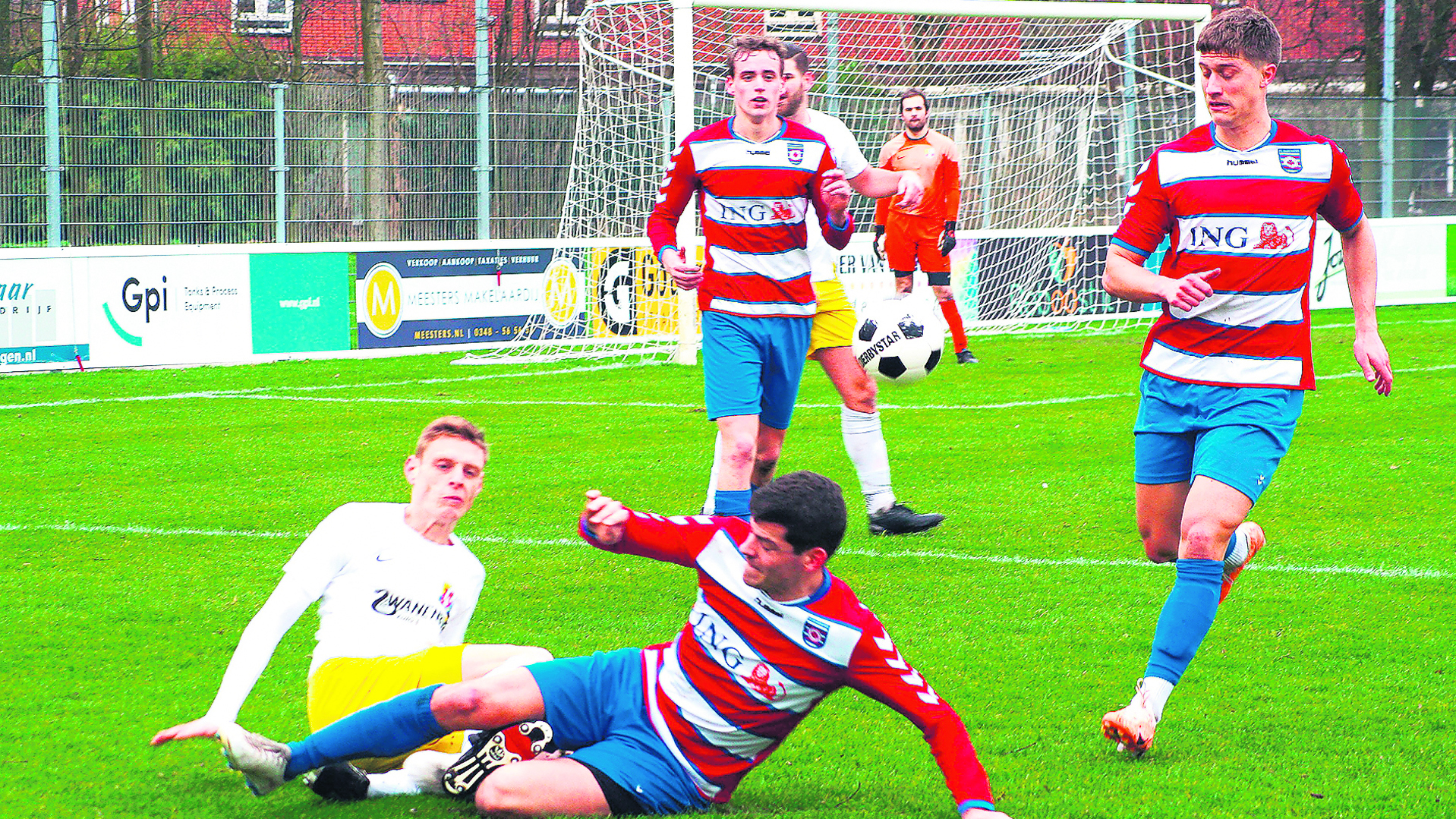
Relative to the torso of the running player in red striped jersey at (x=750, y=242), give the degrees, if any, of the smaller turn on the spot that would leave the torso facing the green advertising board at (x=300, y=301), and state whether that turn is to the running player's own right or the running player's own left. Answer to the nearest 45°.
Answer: approximately 135° to the running player's own right

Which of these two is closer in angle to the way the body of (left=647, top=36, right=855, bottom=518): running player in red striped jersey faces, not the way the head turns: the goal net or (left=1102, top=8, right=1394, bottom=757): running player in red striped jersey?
the running player in red striped jersey

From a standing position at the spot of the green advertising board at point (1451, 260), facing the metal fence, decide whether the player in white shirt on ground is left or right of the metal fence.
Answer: left

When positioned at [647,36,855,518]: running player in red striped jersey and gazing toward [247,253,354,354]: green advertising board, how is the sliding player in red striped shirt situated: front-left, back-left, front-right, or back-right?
back-left

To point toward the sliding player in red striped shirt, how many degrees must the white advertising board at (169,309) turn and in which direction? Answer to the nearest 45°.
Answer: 0° — it already faces them

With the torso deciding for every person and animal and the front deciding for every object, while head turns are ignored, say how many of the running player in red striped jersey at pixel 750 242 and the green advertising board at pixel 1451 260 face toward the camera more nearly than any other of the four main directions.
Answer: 2

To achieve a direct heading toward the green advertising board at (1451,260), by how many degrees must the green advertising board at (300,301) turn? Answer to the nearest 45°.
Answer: approximately 90° to its left

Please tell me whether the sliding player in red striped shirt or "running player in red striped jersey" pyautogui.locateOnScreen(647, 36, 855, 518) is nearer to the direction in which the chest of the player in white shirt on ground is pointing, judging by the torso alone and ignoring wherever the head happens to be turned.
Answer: the sliding player in red striped shirt

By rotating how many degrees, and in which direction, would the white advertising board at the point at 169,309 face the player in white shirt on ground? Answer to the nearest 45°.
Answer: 0° — it already faces them
